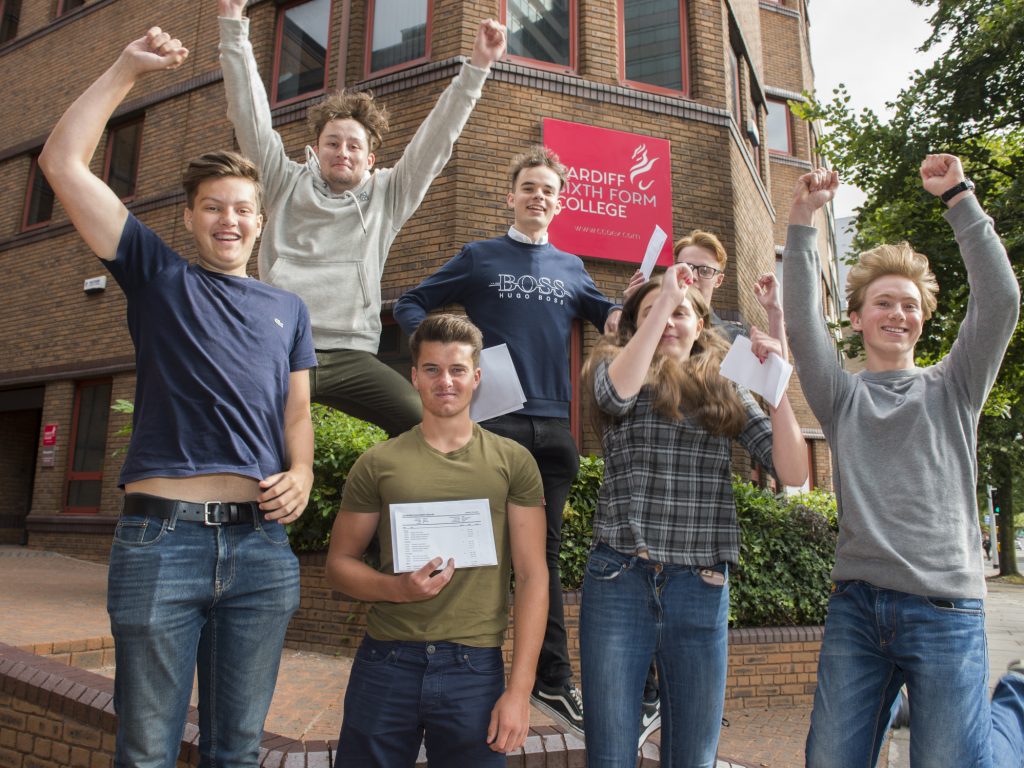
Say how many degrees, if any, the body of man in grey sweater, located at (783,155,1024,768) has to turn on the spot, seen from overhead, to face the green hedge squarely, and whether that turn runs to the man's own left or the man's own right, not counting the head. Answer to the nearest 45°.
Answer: approximately 180°

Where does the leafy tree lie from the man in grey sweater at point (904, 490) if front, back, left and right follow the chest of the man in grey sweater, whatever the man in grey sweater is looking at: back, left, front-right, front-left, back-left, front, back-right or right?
back

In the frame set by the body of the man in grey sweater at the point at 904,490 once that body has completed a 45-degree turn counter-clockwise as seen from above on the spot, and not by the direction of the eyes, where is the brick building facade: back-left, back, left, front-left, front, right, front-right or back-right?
back

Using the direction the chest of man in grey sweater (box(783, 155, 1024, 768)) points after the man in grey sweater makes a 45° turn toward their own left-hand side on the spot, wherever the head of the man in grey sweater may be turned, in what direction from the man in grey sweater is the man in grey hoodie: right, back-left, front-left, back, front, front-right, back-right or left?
back-right

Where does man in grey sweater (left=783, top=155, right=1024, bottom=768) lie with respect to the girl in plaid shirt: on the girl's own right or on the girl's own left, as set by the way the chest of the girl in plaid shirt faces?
on the girl's own left

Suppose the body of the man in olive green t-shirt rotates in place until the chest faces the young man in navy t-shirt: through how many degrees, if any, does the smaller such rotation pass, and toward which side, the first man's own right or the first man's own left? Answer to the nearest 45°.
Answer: approximately 90° to the first man's own right

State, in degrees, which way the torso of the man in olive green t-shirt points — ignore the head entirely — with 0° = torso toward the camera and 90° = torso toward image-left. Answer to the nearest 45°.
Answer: approximately 0°
